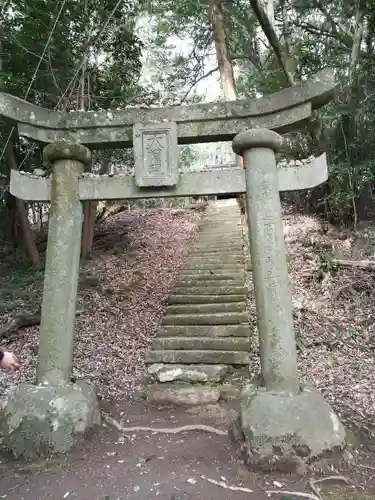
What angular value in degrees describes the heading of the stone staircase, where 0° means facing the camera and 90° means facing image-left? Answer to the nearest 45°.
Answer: approximately 0°

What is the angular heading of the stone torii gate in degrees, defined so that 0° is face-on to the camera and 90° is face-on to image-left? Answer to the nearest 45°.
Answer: approximately 0°

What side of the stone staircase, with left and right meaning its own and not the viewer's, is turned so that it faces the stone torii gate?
front

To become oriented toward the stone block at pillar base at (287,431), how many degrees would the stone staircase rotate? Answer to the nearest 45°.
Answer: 0° — it already faces it

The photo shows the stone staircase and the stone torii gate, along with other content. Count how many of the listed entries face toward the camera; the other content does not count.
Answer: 2

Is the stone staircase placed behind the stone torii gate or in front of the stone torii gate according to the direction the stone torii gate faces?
behind

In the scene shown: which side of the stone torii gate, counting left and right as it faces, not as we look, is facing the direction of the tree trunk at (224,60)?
back
